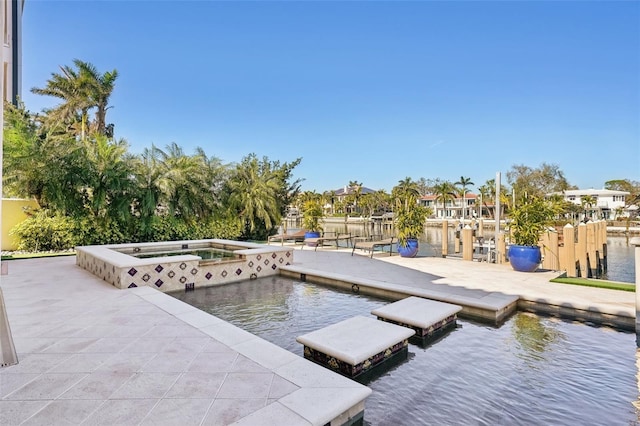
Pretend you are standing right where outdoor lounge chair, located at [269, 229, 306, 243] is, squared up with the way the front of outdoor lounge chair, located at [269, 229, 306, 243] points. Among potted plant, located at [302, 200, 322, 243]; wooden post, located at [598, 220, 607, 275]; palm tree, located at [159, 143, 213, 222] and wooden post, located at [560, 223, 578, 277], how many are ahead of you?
1

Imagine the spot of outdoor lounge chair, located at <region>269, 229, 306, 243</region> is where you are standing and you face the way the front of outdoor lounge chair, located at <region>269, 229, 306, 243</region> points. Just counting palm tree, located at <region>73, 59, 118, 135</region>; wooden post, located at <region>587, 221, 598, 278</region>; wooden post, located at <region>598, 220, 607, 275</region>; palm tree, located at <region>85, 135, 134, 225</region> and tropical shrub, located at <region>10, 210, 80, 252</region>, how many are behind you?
2

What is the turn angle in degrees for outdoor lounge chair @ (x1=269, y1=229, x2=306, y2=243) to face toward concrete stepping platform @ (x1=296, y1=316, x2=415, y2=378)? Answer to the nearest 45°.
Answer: approximately 90° to its left

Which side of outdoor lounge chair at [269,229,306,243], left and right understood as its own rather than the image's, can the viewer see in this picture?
left

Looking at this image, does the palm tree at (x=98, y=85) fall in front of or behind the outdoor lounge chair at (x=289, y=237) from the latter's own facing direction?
in front

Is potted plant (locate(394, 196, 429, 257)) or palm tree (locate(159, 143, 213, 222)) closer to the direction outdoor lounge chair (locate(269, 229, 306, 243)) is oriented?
the palm tree

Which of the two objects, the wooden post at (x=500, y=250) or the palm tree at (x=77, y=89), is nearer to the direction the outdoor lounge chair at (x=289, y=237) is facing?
the palm tree
